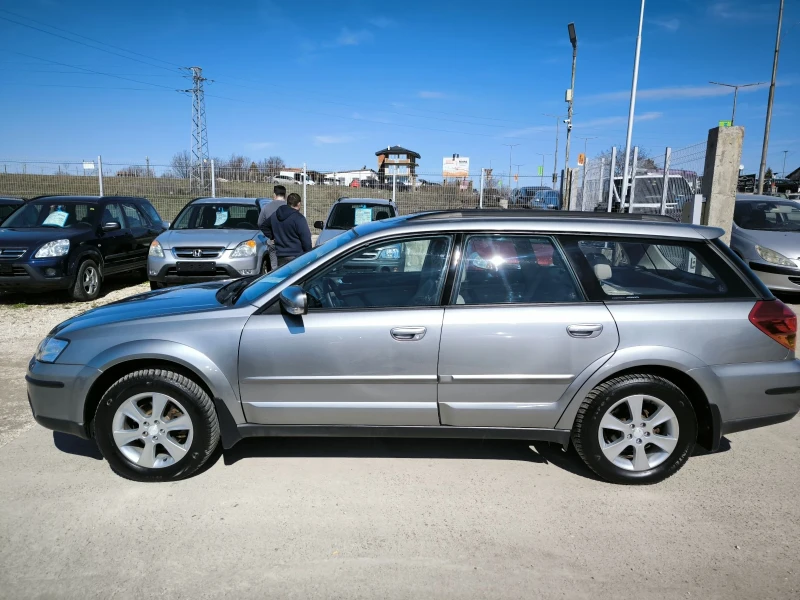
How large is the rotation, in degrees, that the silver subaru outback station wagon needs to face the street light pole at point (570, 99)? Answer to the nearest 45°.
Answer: approximately 90° to its right

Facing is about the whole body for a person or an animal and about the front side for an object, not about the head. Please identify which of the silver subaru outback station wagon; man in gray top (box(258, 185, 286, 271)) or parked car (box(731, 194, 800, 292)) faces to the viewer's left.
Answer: the silver subaru outback station wagon

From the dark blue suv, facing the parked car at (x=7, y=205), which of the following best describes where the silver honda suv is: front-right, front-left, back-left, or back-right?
back-right

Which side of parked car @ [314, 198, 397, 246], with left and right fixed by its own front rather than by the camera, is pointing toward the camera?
front

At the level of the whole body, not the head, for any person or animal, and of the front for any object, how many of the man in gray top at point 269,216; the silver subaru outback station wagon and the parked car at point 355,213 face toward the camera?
1

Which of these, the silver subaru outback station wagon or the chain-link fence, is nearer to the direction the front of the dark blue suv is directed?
the silver subaru outback station wagon

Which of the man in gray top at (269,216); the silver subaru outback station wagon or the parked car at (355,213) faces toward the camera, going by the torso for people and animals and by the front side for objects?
the parked car

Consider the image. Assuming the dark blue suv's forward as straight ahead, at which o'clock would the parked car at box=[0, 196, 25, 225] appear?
The parked car is roughly at 4 o'clock from the dark blue suv.

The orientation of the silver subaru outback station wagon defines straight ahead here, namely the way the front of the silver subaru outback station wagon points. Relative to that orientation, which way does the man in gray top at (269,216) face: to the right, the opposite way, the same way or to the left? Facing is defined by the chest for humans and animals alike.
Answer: to the right

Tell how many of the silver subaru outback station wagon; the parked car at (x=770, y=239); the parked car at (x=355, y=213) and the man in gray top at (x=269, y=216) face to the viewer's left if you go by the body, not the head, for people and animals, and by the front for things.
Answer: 1

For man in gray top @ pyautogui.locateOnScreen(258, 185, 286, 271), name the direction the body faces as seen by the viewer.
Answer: away from the camera

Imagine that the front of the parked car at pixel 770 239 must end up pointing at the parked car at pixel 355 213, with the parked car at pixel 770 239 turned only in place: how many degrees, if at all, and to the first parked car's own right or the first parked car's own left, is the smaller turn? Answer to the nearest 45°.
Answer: approximately 135° to the first parked car's own right

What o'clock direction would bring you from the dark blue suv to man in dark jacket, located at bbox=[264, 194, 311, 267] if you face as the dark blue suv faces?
The man in dark jacket is roughly at 9 o'clock from the dark blue suv.

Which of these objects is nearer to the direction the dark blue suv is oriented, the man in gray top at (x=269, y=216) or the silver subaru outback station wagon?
the silver subaru outback station wagon

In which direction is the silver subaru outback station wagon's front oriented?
to the viewer's left

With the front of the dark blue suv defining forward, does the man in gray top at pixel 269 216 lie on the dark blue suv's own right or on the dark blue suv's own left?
on the dark blue suv's own left

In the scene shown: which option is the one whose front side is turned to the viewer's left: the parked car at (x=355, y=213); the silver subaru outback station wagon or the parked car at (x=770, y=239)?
the silver subaru outback station wagon
